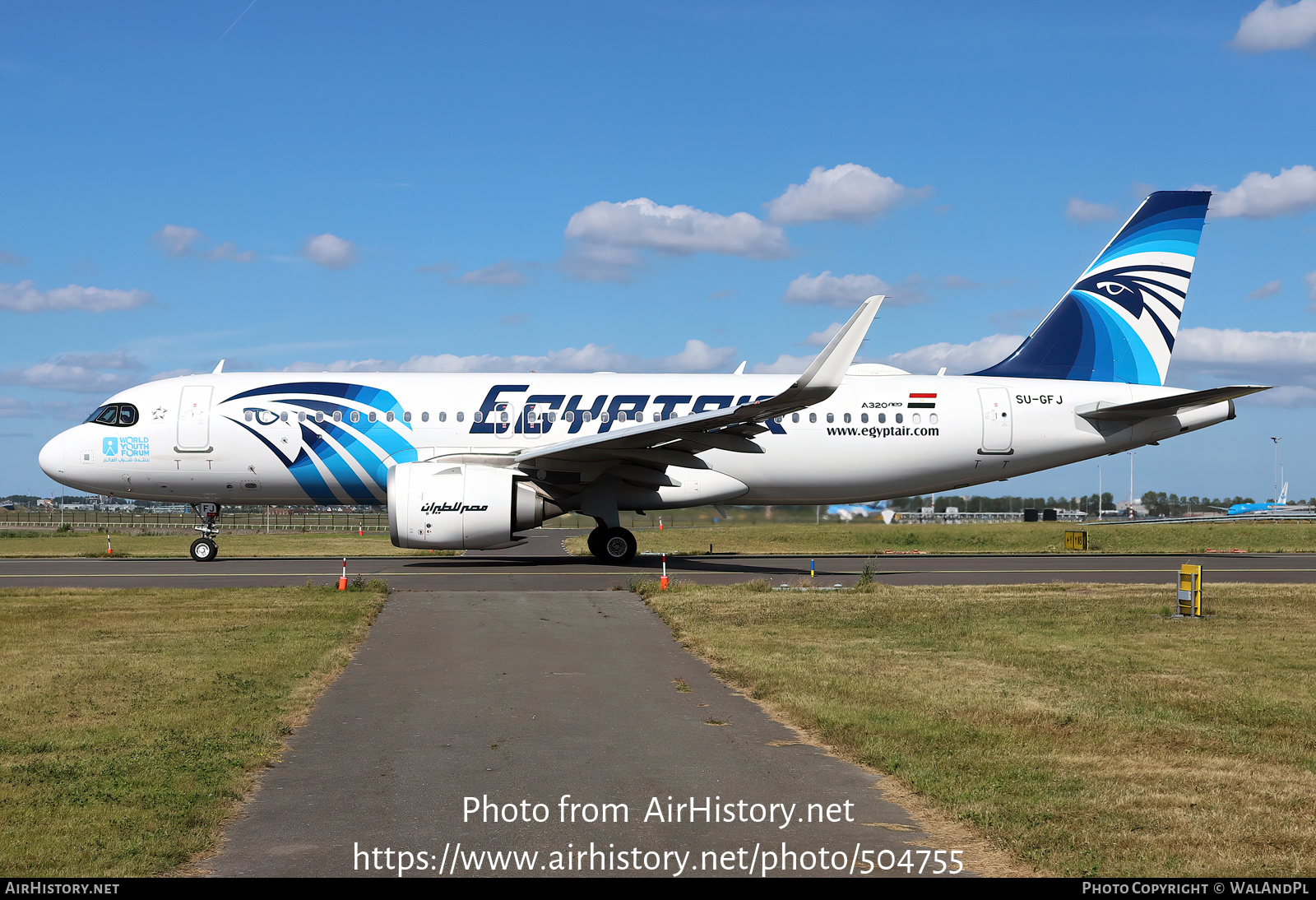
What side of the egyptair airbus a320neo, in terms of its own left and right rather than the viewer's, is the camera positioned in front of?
left
